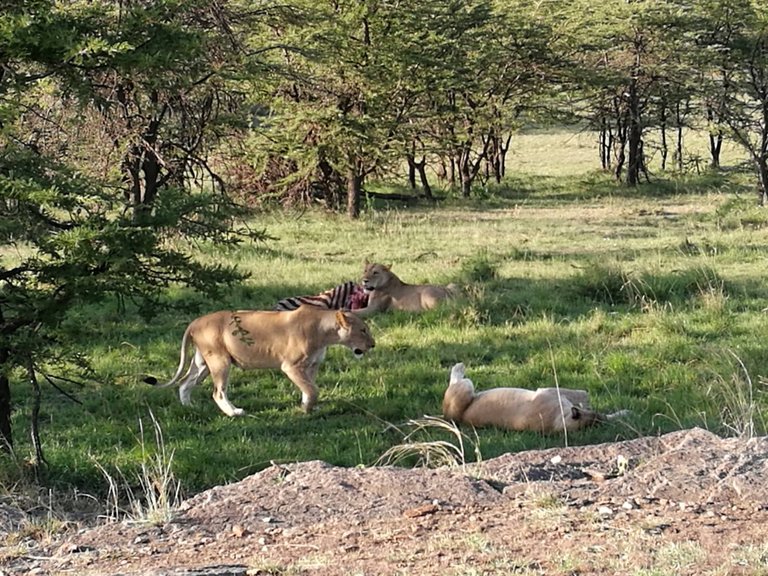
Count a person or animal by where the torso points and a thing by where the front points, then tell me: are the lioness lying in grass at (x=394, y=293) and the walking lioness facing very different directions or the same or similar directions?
very different directions

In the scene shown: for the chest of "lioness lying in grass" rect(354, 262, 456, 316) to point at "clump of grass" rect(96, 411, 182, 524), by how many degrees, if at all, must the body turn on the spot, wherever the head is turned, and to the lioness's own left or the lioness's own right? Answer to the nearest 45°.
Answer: approximately 90° to the lioness's own left

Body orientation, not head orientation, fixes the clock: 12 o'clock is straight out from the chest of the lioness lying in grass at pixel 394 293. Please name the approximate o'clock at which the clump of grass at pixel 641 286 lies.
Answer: The clump of grass is roughly at 6 o'clock from the lioness lying in grass.

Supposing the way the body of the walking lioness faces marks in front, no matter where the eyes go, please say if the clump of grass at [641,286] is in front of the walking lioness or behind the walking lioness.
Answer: in front

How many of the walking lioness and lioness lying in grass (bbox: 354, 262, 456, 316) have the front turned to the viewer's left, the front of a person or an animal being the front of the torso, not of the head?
1

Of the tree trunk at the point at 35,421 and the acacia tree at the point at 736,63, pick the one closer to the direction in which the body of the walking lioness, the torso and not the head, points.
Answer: the acacia tree

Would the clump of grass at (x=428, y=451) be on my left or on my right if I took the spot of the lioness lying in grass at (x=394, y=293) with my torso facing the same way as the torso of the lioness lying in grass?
on my left

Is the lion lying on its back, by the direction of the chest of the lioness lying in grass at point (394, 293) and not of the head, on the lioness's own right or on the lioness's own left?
on the lioness's own left

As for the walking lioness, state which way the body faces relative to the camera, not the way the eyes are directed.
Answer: to the viewer's right

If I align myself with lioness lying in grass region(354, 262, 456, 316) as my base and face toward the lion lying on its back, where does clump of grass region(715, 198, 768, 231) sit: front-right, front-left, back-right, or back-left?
back-left

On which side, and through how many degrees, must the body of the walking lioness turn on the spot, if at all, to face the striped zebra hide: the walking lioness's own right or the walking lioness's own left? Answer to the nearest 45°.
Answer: approximately 90° to the walking lioness's own left

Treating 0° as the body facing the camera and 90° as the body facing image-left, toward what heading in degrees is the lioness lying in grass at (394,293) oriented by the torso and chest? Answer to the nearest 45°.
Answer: approximately 90°

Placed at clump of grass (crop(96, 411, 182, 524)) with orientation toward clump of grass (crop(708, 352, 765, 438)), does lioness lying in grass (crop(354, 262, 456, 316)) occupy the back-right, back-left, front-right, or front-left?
front-left

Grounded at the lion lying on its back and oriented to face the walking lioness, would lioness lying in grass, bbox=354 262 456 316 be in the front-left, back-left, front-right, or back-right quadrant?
front-right
